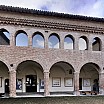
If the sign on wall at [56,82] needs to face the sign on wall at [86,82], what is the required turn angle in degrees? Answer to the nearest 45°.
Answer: approximately 135° to its left

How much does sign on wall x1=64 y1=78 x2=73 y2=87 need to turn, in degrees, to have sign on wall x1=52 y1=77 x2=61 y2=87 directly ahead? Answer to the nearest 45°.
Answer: approximately 45° to its right

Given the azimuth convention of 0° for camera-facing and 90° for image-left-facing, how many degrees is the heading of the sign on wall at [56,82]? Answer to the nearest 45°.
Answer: approximately 0°

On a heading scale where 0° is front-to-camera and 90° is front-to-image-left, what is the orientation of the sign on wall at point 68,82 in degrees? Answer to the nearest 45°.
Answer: approximately 0°
